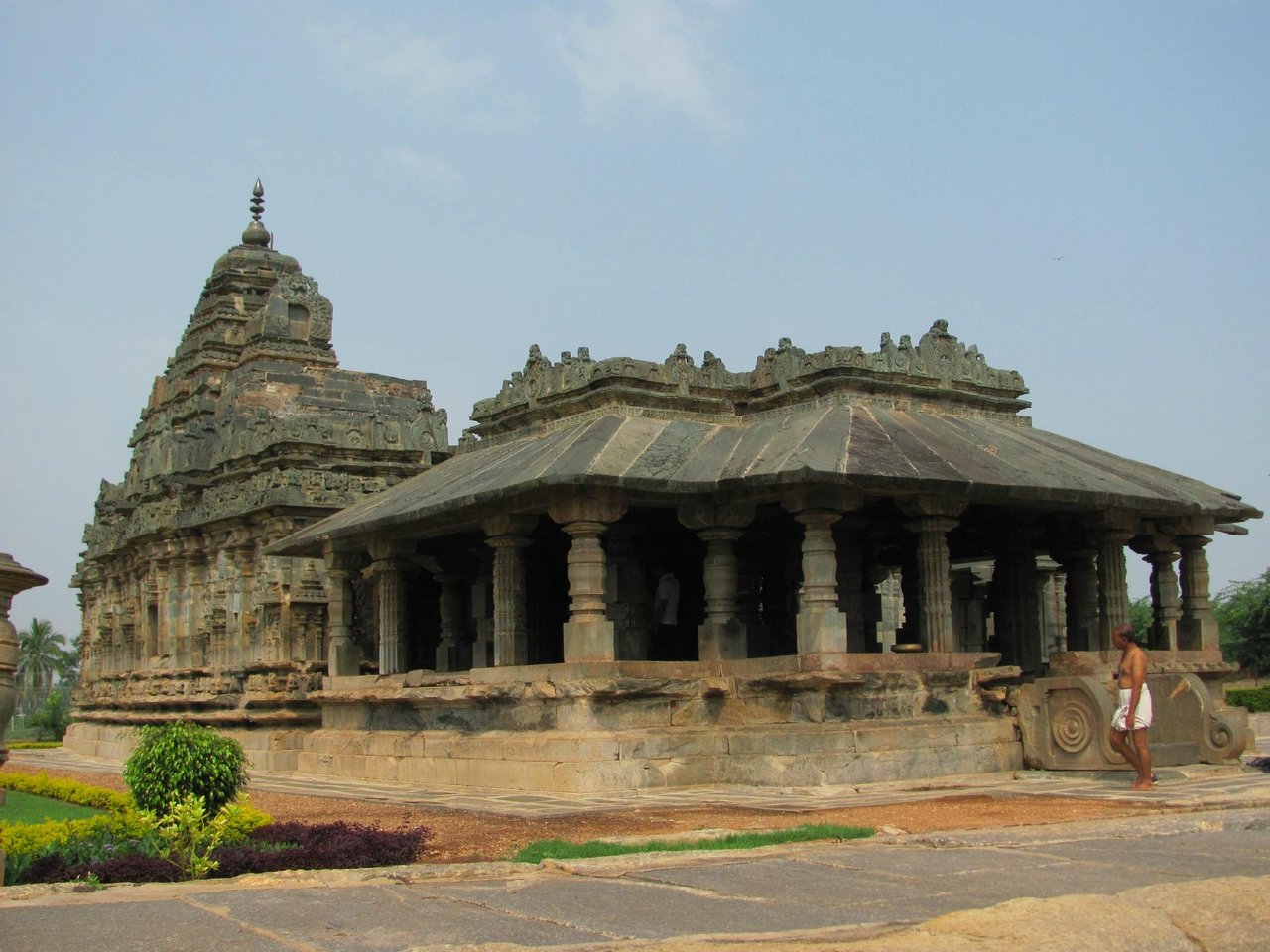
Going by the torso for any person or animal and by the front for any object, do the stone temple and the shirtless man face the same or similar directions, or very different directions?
very different directions

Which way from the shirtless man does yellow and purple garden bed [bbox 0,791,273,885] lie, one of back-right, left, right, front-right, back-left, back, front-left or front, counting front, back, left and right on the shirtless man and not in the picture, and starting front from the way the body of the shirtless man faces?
front-left

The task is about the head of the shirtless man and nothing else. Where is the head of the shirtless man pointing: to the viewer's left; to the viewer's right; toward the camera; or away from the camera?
to the viewer's left

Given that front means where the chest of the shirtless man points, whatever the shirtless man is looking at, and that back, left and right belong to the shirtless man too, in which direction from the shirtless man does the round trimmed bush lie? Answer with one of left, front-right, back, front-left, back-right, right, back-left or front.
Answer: front-left

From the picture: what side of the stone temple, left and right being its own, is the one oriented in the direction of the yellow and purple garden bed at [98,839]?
right

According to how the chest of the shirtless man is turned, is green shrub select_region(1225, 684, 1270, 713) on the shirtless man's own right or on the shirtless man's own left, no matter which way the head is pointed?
on the shirtless man's own right

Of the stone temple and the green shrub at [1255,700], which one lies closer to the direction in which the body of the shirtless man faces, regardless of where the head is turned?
the stone temple

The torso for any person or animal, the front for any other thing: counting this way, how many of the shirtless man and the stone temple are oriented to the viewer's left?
1

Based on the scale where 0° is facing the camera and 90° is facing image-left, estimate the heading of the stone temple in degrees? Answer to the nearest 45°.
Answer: approximately 315°

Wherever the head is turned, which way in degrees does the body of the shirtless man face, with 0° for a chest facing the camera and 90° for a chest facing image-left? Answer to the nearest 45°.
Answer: approximately 90°

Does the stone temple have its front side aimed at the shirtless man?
yes
